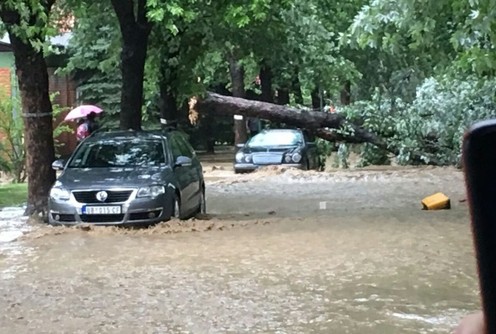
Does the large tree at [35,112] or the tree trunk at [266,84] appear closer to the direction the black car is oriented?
the large tree

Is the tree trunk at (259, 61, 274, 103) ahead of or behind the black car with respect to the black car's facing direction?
behind

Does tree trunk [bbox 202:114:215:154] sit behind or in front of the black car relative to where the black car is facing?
behind

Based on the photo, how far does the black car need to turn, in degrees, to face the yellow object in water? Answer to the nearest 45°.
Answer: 0° — it already faces it

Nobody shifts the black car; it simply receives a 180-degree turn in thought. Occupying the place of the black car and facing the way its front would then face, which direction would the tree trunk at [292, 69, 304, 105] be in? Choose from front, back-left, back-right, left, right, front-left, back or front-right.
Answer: front

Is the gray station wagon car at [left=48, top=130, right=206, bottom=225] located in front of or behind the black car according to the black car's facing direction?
in front

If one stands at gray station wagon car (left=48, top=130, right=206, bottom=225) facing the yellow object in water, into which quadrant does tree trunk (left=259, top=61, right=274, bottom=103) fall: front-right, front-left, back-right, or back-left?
front-left

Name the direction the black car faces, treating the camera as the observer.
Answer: facing the viewer
